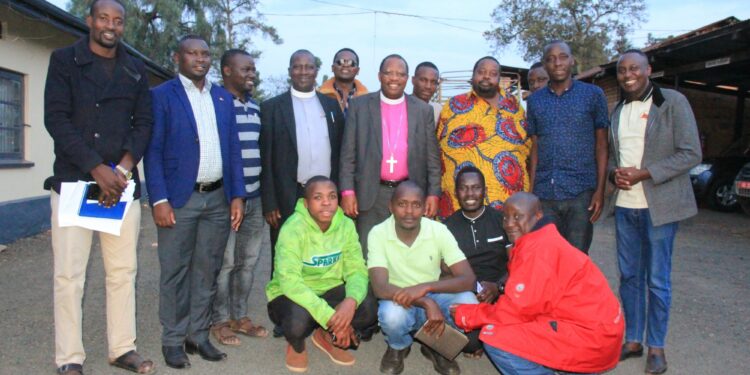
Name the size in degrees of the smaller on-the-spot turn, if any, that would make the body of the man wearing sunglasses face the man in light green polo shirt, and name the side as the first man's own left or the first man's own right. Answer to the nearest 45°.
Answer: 0° — they already face them

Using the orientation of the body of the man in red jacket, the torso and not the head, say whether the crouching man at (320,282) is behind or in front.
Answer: in front

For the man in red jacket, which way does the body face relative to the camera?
to the viewer's left

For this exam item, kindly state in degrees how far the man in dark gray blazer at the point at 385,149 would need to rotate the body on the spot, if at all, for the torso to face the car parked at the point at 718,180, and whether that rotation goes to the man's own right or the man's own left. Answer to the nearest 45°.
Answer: approximately 135° to the man's own left

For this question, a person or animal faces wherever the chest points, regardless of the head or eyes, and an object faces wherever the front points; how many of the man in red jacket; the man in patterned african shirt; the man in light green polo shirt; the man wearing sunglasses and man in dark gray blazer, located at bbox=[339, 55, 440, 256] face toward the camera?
4

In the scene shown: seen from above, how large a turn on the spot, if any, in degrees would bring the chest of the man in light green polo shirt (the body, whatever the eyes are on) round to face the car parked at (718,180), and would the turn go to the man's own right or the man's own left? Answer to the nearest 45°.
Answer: approximately 135° to the man's own left

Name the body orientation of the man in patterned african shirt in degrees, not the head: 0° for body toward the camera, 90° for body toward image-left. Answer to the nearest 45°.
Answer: approximately 0°

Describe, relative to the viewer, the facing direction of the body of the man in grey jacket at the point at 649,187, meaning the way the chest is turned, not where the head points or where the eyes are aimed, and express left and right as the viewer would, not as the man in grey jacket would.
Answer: facing the viewer and to the left of the viewer
